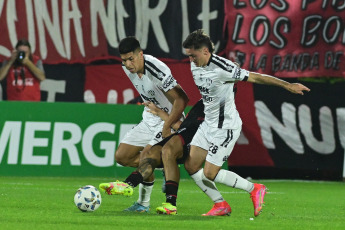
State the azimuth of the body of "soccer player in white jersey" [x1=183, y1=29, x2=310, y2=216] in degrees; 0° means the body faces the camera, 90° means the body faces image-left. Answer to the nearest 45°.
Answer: approximately 90°

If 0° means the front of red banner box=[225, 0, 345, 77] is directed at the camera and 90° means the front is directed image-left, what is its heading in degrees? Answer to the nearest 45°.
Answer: approximately 0°

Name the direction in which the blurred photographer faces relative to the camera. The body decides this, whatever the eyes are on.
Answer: toward the camera

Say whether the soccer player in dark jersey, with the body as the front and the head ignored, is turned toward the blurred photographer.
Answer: no

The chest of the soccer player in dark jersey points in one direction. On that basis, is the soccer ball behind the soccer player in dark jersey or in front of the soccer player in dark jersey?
in front

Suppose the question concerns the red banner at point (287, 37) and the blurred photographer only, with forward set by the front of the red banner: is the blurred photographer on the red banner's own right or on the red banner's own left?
on the red banner's own right

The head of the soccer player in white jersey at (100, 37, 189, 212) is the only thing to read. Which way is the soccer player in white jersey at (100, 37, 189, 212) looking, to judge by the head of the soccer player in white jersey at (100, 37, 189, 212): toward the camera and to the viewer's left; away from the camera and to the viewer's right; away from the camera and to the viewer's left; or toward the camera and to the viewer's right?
toward the camera and to the viewer's left

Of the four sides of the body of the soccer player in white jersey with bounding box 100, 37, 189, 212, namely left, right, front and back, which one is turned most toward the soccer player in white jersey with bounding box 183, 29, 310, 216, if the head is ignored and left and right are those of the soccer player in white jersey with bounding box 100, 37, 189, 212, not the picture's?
left

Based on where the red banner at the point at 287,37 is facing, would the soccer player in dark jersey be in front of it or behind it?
in front

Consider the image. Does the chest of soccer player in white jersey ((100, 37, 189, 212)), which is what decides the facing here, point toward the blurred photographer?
no

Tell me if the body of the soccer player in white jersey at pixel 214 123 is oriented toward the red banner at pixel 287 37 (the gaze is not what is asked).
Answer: no

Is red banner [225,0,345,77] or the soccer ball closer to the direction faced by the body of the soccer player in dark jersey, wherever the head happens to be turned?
the soccer ball

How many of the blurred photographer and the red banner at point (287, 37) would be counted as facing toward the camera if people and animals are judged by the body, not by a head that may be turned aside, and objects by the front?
2
